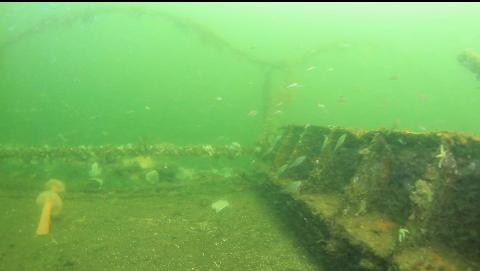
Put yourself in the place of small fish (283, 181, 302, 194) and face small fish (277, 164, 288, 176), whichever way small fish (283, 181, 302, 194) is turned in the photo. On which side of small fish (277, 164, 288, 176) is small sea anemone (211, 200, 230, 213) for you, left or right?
left

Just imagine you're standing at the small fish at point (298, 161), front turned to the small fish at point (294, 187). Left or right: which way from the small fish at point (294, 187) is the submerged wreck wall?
left

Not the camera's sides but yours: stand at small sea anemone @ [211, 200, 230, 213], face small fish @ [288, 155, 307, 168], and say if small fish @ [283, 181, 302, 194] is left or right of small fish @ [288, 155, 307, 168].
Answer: right

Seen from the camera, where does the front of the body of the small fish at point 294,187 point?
to the viewer's left
